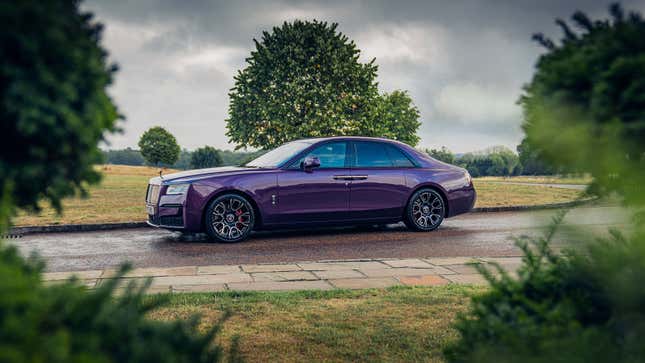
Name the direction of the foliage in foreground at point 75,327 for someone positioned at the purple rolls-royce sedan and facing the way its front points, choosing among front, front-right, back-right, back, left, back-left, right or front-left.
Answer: left

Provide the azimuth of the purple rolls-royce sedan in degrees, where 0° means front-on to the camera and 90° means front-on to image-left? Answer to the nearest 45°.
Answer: approximately 90°

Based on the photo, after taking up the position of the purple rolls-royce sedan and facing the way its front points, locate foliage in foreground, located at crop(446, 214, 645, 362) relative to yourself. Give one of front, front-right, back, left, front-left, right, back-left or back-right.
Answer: left

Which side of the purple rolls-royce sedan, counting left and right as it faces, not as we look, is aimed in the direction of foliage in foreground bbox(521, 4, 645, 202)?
left

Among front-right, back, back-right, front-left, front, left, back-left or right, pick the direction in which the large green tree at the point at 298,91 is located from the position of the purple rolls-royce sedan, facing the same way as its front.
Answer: right

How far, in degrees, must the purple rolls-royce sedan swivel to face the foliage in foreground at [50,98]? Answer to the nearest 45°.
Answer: approximately 90° to its left
